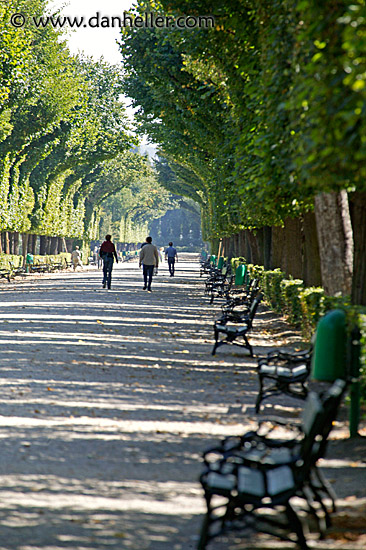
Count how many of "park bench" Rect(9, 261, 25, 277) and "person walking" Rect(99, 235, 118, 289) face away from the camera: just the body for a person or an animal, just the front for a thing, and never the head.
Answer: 1

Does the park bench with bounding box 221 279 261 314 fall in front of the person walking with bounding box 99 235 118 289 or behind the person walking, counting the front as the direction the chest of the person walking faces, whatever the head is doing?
behind

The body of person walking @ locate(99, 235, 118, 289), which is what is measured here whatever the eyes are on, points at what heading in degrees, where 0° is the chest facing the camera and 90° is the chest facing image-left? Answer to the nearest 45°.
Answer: approximately 180°

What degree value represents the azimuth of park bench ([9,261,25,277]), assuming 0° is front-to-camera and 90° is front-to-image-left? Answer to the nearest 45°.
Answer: approximately 270°

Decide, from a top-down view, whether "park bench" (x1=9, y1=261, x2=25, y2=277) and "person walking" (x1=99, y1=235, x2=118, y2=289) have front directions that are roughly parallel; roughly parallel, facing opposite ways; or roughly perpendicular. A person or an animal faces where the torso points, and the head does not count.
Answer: roughly perpendicular

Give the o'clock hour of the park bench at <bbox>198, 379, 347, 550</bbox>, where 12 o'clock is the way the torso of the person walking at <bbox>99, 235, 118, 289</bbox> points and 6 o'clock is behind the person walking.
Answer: The park bench is roughly at 6 o'clock from the person walking.

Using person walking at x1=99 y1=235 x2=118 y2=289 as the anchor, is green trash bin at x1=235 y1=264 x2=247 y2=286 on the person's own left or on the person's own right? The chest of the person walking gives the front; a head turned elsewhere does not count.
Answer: on the person's own right

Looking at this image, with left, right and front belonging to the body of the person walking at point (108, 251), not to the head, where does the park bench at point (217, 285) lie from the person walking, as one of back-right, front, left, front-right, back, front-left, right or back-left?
right

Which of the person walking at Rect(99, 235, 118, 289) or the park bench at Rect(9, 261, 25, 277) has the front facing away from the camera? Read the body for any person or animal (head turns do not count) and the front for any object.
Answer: the person walking
